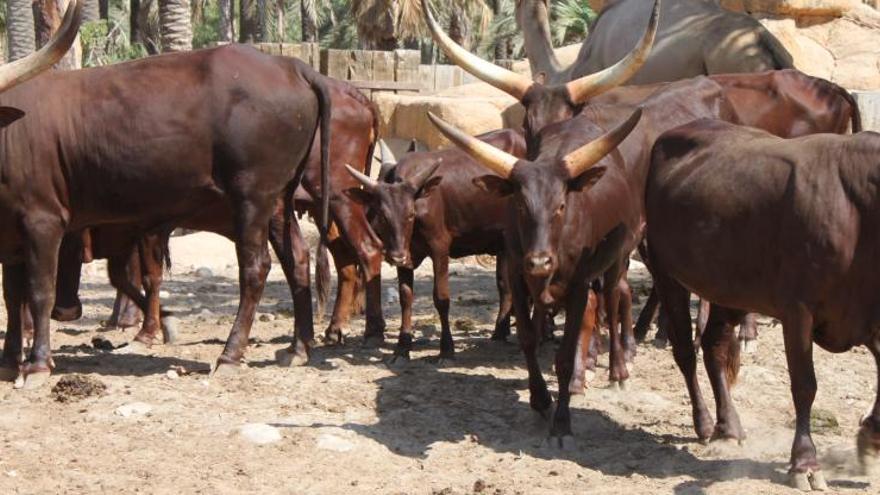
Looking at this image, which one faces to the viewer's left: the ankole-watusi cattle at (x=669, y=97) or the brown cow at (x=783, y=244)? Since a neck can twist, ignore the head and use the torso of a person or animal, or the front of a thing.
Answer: the ankole-watusi cattle

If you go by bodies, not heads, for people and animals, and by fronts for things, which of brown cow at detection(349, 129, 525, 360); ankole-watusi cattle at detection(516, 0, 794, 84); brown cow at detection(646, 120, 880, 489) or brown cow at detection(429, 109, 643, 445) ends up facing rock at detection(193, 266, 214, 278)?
the ankole-watusi cattle

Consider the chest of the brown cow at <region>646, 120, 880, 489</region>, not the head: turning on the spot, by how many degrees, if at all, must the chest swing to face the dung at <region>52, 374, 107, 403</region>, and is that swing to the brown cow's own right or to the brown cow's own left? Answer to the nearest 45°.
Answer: approximately 135° to the brown cow's own right

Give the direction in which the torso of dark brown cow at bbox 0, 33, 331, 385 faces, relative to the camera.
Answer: to the viewer's left

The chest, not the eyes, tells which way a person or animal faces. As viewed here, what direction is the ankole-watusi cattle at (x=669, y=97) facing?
to the viewer's left

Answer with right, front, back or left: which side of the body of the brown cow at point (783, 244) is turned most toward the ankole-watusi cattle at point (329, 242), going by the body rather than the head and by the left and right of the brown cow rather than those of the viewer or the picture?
back

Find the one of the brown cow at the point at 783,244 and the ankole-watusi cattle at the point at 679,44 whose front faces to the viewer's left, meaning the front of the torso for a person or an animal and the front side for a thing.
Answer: the ankole-watusi cattle

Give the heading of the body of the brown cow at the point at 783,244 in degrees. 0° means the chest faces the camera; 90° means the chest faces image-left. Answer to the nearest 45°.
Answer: approximately 315°

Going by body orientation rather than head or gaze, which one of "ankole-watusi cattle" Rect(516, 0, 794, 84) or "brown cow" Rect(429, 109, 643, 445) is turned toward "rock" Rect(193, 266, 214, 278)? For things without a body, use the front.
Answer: the ankole-watusi cattle
